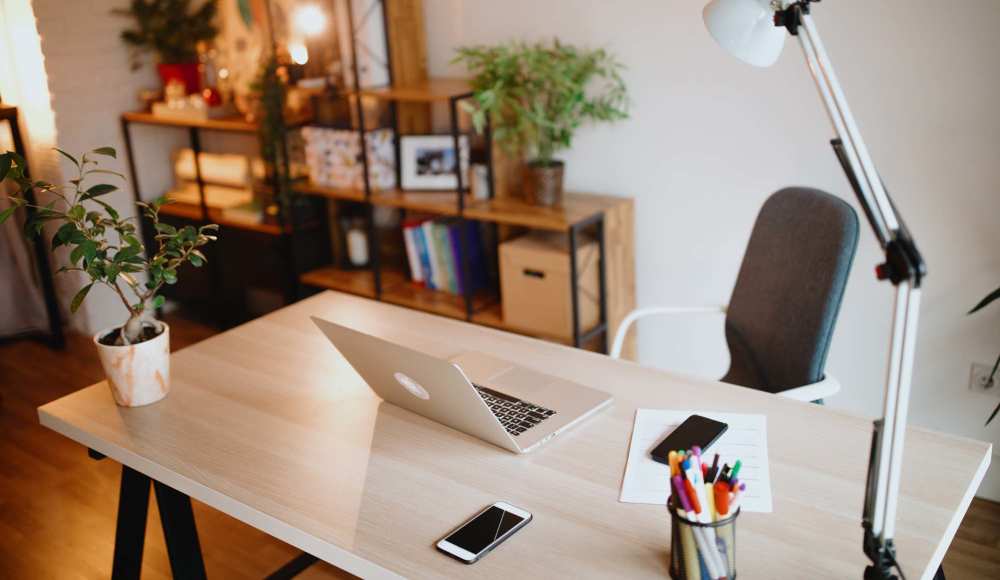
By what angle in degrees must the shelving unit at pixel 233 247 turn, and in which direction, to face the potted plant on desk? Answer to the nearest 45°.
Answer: approximately 45° to its left

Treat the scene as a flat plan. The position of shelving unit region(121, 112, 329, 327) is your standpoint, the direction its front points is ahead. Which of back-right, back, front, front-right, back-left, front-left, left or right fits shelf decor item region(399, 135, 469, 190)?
left

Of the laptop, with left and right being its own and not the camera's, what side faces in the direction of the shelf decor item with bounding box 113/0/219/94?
left

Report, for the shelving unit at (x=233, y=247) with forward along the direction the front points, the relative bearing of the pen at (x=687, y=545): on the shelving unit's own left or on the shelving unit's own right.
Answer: on the shelving unit's own left

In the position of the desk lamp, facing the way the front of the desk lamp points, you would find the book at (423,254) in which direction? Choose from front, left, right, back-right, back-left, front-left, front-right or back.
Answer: front-right

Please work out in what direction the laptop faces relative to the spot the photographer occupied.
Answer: facing away from the viewer and to the right of the viewer

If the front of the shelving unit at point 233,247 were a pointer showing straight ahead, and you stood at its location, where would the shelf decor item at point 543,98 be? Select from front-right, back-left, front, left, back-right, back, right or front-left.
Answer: left

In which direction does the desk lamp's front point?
to the viewer's left

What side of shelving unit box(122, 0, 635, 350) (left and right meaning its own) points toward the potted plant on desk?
front
